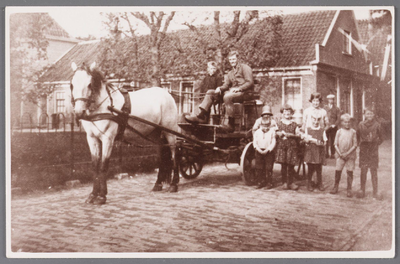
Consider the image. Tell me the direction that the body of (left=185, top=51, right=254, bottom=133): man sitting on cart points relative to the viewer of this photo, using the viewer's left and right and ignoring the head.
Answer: facing the viewer and to the left of the viewer

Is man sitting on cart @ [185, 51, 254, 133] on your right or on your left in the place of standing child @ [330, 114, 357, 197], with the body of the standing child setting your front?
on your right

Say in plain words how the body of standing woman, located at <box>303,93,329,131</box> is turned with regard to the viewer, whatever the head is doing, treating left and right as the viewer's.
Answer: facing the viewer

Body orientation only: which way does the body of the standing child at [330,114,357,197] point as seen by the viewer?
toward the camera

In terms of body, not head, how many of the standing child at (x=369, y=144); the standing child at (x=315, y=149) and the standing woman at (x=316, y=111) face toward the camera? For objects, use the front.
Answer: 3
